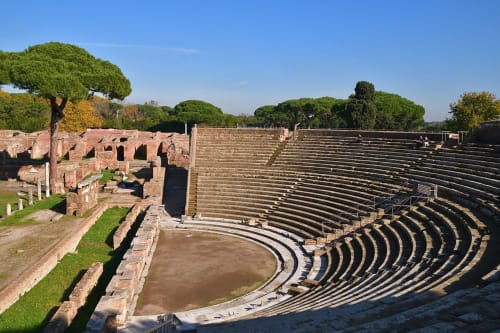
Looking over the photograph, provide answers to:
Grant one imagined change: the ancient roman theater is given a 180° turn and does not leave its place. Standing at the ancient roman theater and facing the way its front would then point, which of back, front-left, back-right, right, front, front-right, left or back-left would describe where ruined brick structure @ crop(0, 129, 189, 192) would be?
back-left

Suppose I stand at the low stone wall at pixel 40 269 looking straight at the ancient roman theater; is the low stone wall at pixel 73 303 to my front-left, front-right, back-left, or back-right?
front-right

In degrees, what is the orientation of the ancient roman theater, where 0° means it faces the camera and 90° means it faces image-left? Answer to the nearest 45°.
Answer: approximately 90°

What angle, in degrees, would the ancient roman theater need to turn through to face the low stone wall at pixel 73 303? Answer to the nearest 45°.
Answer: approximately 45° to its left

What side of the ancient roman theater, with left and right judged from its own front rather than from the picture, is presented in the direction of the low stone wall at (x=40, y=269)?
front

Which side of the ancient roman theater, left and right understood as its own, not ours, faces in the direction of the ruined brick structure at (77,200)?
front
